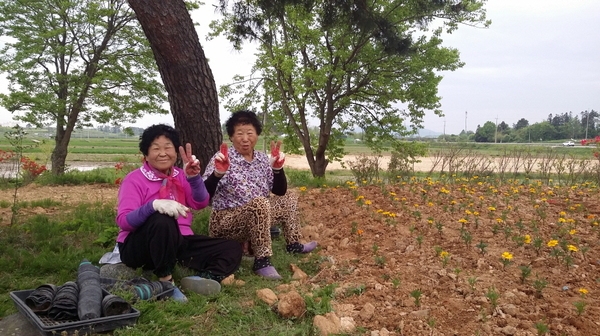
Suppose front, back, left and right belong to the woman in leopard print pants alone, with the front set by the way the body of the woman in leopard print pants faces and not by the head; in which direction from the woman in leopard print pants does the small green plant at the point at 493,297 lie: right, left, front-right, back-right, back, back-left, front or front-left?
front

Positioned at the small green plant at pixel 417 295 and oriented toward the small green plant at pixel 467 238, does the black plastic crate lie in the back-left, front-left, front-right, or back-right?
back-left

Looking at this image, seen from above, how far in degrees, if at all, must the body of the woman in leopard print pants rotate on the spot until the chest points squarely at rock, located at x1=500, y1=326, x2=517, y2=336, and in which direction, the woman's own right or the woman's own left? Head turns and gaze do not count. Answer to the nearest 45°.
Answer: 0° — they already face it

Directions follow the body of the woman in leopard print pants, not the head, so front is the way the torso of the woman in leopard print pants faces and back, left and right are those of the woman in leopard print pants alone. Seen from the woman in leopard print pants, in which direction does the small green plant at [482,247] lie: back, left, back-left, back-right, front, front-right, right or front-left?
front-left

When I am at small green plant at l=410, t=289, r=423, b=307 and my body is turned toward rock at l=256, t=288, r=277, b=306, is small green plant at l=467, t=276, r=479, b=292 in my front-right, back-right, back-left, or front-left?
back-right

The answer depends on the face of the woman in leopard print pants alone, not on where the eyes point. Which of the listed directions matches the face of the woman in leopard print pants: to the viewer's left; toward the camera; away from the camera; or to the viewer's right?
toward the camera

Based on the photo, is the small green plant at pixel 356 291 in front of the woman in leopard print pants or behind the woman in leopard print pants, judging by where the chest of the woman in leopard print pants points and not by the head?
in front

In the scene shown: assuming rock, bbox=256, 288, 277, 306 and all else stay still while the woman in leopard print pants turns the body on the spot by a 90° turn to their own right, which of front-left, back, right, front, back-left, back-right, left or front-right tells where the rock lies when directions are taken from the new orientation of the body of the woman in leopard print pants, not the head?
front-left

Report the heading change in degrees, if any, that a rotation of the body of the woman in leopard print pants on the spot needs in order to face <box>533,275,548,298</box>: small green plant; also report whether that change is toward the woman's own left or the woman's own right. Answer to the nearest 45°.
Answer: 0° — they already face it

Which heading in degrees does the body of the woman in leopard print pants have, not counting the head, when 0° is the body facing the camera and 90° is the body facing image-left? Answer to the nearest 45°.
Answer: approximately 315°

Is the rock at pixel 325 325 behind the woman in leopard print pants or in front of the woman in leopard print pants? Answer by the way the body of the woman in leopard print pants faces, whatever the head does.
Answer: in front

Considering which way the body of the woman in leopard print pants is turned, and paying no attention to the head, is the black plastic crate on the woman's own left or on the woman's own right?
on the woman's own right
